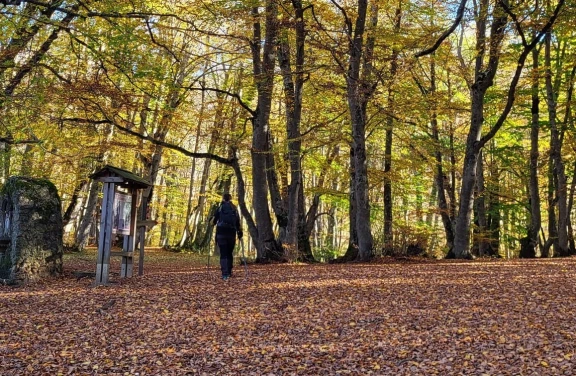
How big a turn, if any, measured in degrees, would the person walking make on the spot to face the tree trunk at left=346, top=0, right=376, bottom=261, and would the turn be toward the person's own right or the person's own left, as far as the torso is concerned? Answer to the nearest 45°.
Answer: approximately 45° to the person's own right

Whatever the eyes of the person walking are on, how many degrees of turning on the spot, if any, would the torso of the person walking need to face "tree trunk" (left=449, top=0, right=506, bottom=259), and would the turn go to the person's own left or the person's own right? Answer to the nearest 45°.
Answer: approximately 90° to the person's own right

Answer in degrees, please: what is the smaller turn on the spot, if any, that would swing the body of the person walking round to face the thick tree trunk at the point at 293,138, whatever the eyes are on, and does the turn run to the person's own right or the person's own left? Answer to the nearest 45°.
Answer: approximately 45° to the person's own right

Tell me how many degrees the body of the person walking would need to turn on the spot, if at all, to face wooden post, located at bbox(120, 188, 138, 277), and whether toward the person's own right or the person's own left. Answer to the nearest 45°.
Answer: approximately 45° to the person's own left

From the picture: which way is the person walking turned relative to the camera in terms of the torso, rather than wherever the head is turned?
away from the camera

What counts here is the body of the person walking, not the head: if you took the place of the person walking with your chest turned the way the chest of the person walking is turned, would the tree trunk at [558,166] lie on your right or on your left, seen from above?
on your right

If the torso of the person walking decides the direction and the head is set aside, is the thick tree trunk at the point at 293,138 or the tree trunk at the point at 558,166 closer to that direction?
the thick tree trunk

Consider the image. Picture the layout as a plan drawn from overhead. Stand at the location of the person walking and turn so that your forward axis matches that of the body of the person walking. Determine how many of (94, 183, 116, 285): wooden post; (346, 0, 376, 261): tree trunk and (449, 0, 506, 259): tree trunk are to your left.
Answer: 1

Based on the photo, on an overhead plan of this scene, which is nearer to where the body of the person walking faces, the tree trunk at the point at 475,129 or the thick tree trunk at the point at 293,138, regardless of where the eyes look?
the thick tree trunk

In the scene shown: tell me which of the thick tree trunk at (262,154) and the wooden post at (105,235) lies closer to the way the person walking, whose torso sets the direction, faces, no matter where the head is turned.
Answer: the thick tree trunk

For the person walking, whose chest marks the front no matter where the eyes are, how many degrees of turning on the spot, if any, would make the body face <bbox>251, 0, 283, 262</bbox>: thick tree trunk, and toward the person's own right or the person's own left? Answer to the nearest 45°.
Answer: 0° — they already face it
